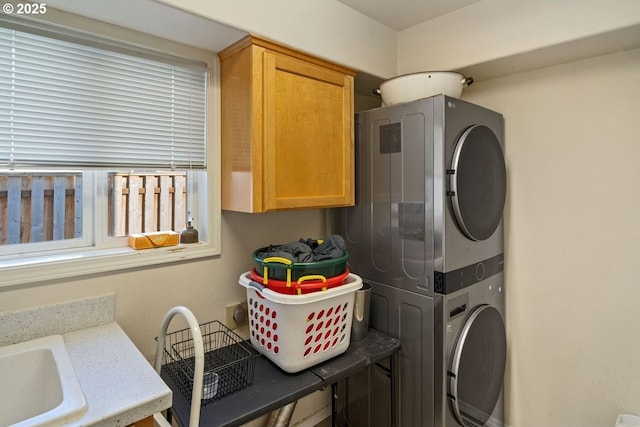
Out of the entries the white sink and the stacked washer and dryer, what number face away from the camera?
0

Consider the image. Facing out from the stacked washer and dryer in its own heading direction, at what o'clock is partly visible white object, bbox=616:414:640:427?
The partly visible white object is roughly at 10 o'clock from the stacked washer and dryer.

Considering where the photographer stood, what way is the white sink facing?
facing the viewer and to the right of the viewer

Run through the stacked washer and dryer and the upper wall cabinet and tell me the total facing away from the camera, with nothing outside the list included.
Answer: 0

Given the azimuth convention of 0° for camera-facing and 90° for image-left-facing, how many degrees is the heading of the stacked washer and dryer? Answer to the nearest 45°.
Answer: approximately 315°

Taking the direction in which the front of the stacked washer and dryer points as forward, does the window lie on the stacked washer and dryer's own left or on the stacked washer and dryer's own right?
on the stacked washer and dryer's own right

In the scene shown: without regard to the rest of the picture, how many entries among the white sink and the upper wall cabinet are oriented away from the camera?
0

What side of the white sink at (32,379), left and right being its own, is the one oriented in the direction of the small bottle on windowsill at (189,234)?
left
